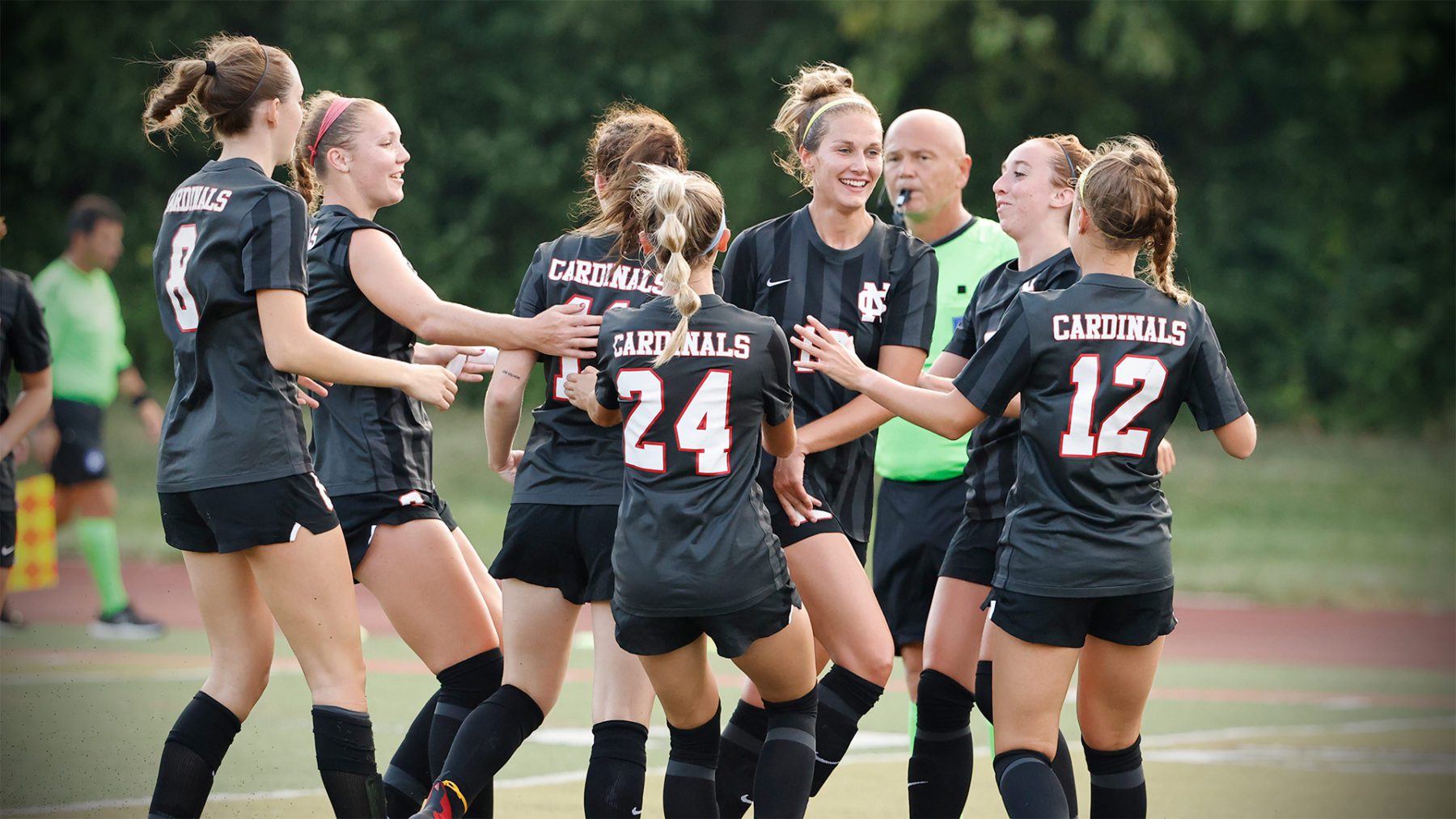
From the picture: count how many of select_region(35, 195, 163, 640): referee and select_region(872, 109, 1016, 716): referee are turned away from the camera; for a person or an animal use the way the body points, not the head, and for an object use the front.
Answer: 0

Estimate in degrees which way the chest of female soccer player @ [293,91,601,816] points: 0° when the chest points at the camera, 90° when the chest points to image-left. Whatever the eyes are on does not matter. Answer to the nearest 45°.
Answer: approximately 270°

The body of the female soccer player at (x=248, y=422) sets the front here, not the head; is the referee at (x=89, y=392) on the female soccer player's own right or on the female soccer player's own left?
on the female soccer player's own left

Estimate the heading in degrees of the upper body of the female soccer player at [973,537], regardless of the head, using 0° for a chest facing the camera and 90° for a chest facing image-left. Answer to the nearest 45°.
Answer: approximately 45°

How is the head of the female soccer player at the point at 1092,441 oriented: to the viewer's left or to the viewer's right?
to the viewer's left

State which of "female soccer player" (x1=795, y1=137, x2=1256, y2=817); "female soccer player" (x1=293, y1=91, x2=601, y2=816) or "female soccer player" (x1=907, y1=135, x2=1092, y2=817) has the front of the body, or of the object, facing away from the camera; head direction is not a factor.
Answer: "female soccer player" (x1=795, y1=137, x2=1256, y2=817)

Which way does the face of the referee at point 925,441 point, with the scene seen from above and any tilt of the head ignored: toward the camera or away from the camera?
toward the camera

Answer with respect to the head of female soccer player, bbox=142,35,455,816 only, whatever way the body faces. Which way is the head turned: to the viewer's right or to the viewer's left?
to the viewer's right

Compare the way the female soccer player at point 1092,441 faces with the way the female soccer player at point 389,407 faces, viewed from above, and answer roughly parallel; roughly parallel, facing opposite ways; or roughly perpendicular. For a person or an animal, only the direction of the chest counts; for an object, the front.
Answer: roughly perpendicular

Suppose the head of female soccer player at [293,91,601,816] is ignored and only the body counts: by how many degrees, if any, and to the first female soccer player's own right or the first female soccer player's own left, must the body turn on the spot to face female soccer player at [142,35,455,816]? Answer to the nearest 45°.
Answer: approximately 135° to the first female soccer player's own right

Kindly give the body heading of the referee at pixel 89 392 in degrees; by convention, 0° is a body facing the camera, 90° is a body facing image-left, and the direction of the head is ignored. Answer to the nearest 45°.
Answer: approximately 270°

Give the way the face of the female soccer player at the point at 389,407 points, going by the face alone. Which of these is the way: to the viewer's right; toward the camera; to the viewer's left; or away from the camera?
to the viewer's right

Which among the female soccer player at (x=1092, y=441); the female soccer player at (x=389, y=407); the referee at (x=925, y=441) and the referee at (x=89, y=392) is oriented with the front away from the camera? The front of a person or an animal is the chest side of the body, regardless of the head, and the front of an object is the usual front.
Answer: the female soccer player at (x=1092, y=441)

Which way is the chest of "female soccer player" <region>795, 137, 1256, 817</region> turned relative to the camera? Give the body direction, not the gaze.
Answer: away from the camera
